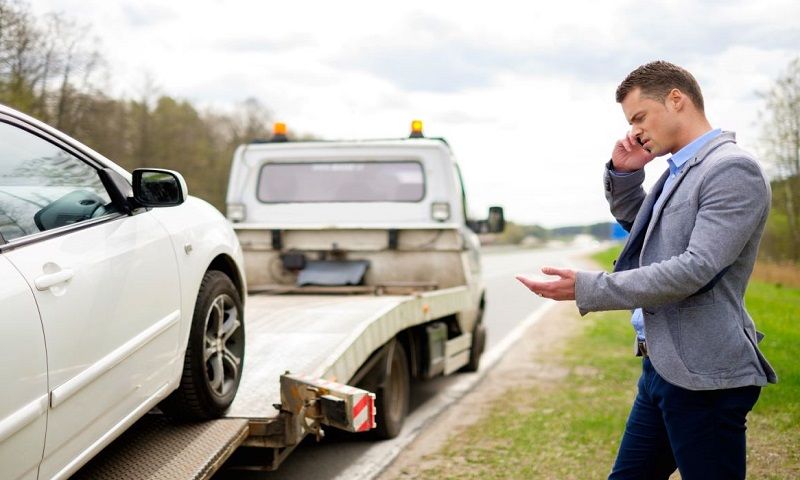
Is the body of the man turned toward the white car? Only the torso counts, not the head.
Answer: yes

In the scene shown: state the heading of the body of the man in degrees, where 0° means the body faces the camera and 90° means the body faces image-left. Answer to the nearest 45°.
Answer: approximately 90°

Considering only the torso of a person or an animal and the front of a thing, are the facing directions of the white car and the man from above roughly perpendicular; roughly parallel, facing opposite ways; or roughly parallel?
roughly perpendicular

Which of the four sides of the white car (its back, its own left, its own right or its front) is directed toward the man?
right

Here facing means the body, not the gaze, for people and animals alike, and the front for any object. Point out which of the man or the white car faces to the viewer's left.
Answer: the man

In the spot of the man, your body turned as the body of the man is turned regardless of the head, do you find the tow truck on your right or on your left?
on your right

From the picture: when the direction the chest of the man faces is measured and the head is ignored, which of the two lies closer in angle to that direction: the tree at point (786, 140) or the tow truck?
the tow truck

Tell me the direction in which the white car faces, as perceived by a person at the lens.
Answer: facing away from the viewer and to the right of the viewer

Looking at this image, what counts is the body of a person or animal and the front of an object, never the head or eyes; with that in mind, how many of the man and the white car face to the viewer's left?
1

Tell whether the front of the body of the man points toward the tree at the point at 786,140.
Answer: no

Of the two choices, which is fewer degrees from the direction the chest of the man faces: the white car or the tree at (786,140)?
the white car

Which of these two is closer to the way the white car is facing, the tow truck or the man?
the tow truck

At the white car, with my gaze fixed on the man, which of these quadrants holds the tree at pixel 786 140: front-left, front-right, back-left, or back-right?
front-left
